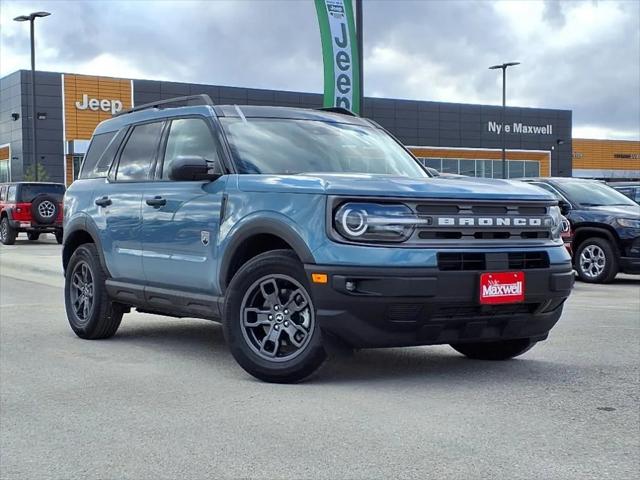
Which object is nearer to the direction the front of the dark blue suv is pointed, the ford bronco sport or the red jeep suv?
the ford bronco sport

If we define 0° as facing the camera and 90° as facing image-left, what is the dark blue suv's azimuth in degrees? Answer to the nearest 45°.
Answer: approximately 315°

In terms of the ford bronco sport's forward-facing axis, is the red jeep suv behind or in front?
behind

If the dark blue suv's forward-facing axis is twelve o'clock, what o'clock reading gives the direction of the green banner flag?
The green banner flag is roughly at 4 o'clock from the dark blue suv.

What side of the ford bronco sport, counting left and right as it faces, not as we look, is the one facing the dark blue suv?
left

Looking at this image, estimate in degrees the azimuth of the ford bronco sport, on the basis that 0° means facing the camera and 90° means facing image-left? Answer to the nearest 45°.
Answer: approximately 315°

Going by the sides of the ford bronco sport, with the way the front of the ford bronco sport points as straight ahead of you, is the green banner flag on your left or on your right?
on your left
